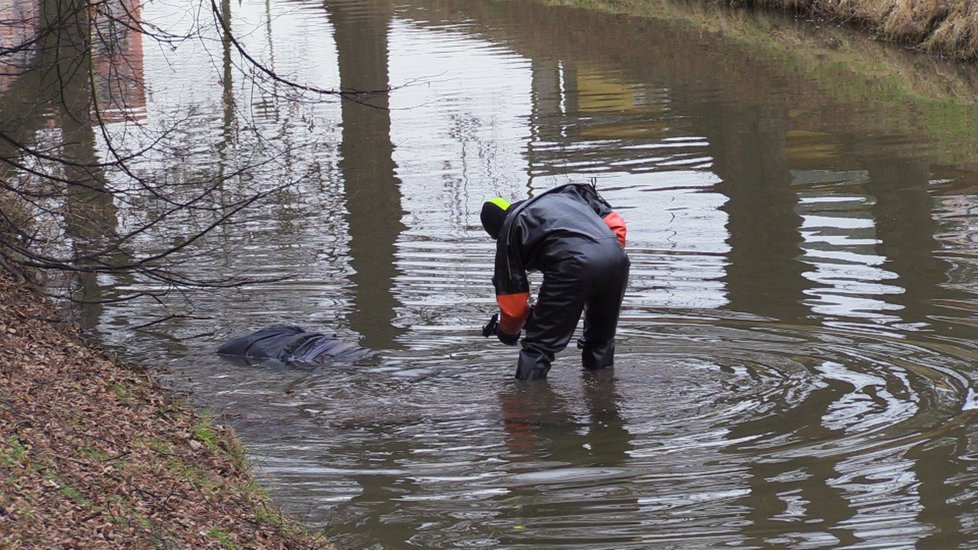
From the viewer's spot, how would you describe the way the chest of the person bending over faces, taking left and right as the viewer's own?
facing away from the viewer and to the left of the viewer

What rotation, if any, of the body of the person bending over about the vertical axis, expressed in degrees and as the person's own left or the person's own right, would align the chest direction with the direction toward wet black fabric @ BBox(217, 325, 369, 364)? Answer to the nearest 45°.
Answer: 0° — they already face it
